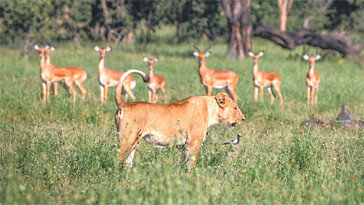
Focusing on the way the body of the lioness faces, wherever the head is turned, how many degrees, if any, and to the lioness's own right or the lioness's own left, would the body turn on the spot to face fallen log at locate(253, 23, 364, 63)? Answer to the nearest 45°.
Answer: approximately 90° to the lioness's own left

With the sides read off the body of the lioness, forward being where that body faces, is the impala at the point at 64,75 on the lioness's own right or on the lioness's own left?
on the lioness's own left

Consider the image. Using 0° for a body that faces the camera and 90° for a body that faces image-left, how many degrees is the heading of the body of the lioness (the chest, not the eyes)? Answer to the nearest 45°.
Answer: approximately 270°

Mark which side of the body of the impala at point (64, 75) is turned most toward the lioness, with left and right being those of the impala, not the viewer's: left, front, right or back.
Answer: left

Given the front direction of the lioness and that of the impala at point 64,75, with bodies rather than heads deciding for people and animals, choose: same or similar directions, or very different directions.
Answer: very different directions

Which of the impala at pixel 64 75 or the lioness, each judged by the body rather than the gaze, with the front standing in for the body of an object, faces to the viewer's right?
the lioness

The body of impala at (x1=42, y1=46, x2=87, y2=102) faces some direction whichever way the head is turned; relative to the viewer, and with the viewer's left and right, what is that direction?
facing to the left of the viewer

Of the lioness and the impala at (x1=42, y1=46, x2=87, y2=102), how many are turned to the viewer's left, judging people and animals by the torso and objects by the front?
1
